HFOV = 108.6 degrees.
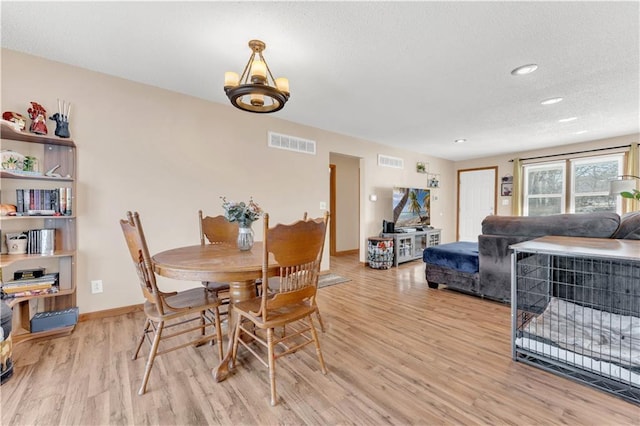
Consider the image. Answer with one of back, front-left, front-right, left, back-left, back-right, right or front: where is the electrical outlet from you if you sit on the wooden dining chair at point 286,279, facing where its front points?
front

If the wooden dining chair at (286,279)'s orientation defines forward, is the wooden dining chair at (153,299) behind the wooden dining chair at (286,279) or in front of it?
in front

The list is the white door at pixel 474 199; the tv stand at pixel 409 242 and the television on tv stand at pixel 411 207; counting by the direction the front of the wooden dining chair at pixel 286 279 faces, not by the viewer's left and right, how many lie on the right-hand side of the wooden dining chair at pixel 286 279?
3

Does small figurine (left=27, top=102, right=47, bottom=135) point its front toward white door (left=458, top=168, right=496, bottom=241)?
no

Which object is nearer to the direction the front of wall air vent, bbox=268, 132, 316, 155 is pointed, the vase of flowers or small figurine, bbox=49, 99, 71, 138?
the vase of flowers

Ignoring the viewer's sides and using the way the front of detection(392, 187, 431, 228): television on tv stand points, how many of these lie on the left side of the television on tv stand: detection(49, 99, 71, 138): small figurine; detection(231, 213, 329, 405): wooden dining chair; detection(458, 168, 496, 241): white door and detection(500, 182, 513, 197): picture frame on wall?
2

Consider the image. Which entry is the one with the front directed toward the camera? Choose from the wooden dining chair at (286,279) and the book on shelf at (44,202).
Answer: the book on shelf

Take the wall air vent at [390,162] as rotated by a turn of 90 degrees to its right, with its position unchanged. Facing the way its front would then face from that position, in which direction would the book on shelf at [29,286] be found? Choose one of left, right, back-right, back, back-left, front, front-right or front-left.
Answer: front

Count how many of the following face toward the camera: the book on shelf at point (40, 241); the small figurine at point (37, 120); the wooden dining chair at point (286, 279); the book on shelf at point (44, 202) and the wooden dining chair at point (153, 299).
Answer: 3

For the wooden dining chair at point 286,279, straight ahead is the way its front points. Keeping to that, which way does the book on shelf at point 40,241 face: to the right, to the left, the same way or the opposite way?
the opposite way

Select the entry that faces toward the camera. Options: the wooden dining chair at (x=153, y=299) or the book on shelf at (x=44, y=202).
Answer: the book on shelf

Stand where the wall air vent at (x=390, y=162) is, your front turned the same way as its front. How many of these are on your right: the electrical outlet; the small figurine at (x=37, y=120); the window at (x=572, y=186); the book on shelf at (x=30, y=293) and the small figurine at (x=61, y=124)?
4

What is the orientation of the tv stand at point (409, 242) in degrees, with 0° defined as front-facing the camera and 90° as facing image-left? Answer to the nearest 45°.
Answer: approximately 315°

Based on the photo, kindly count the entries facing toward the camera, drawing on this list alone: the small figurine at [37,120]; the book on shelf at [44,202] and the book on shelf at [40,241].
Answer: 3

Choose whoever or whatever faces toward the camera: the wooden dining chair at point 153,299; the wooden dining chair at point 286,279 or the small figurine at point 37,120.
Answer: the small figurine

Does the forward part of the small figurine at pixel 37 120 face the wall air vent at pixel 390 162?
no
